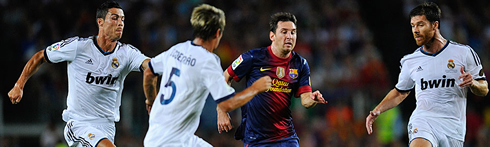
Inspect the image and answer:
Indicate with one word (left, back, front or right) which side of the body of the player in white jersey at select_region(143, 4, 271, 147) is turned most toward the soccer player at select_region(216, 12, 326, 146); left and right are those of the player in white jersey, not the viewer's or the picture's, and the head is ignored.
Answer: front

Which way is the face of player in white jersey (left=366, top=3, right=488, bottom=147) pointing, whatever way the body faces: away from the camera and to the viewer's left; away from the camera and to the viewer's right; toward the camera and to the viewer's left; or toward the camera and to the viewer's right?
toward the camera and to the viewer's left

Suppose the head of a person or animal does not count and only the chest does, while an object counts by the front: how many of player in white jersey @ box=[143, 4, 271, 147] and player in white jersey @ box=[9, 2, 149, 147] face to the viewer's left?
0

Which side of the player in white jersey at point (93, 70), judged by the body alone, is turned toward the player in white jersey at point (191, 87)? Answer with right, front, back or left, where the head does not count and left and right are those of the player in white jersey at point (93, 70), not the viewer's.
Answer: front

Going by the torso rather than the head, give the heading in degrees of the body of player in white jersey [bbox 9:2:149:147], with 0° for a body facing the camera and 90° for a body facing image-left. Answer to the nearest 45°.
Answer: approximately 315°

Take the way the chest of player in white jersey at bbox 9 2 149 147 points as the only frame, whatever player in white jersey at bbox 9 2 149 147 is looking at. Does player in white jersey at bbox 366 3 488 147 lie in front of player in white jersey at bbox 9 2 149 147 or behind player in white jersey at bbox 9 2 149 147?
in front

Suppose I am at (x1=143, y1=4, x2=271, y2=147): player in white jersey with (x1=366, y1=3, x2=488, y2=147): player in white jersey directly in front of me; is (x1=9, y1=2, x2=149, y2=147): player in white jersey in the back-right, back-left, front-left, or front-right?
back-left

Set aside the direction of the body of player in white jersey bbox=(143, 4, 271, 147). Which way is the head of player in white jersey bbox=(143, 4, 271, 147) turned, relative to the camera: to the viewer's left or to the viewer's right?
to the viewer's right

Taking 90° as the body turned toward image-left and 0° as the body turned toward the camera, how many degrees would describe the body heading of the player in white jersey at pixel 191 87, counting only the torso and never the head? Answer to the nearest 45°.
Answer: approximately 225°

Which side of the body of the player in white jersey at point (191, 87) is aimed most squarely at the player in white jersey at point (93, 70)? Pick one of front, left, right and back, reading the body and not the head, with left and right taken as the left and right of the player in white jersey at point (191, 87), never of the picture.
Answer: left
